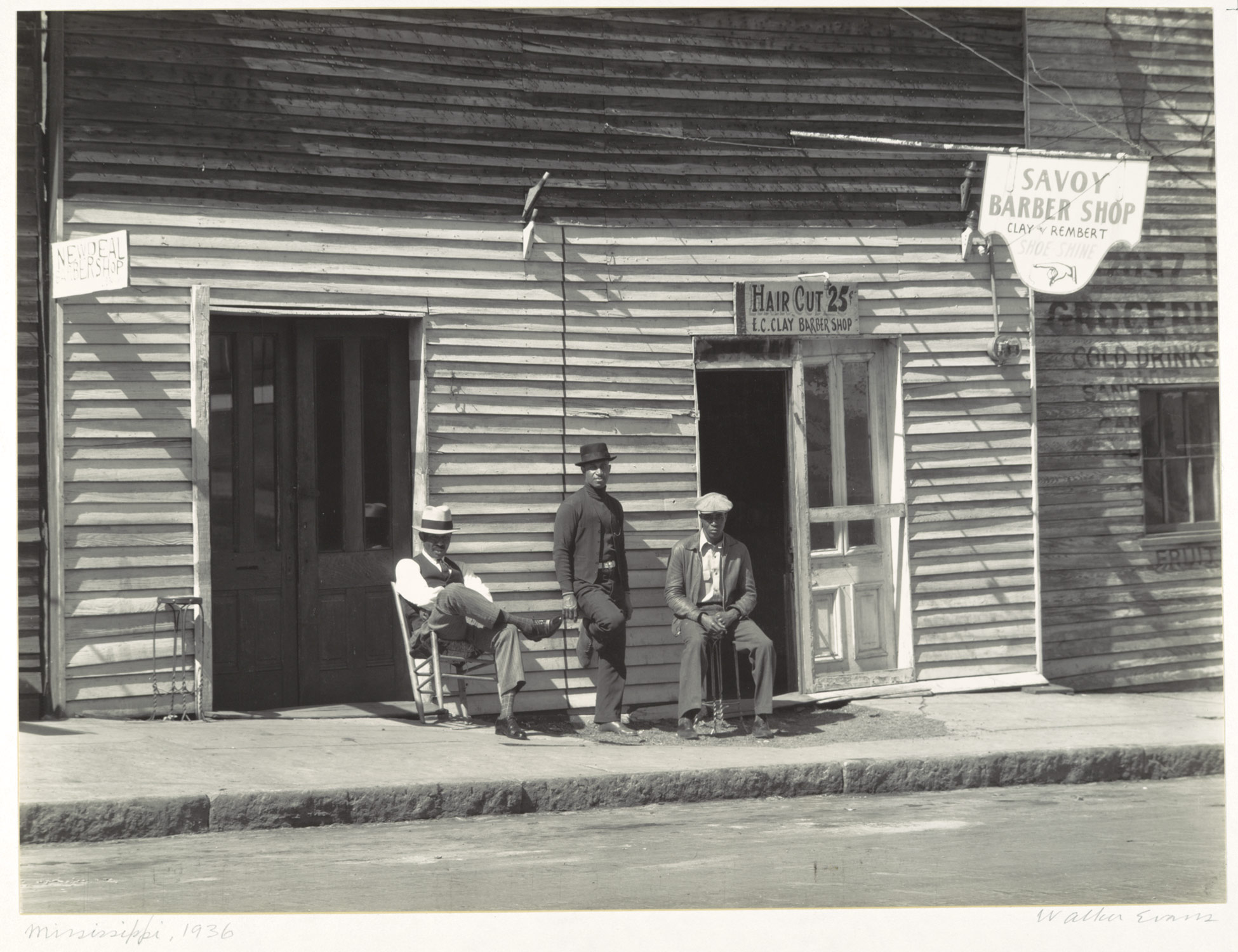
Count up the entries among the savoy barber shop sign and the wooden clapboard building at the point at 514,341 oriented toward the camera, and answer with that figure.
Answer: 2

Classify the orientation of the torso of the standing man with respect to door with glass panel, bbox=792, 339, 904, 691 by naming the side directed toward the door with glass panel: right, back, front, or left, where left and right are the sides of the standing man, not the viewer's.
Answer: left

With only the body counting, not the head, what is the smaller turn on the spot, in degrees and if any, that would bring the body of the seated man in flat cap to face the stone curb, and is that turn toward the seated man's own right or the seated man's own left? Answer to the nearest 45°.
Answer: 0° — they already face it

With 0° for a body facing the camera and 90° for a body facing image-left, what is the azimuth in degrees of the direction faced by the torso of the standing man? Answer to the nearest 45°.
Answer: approximately 315°

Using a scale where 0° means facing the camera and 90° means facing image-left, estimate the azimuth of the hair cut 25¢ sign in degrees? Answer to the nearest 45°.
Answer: approximately 0°
